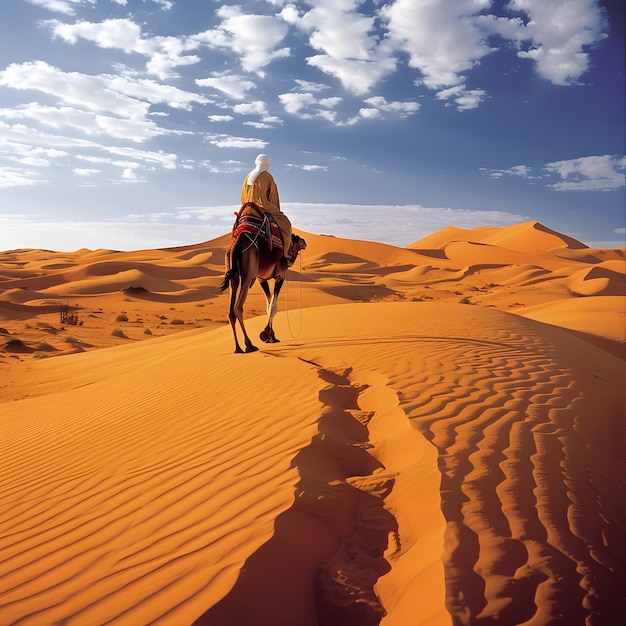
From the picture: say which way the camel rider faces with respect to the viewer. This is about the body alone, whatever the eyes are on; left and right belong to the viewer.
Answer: facing away from the viewer and to the right of the viewer

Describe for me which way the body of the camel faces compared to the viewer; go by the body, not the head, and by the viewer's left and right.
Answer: facing away from the viewer and to the right of the viewer

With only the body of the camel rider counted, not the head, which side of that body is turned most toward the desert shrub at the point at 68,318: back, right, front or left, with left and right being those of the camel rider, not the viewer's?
left

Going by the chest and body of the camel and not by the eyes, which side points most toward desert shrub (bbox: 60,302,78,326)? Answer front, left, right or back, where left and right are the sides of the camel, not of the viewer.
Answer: left
